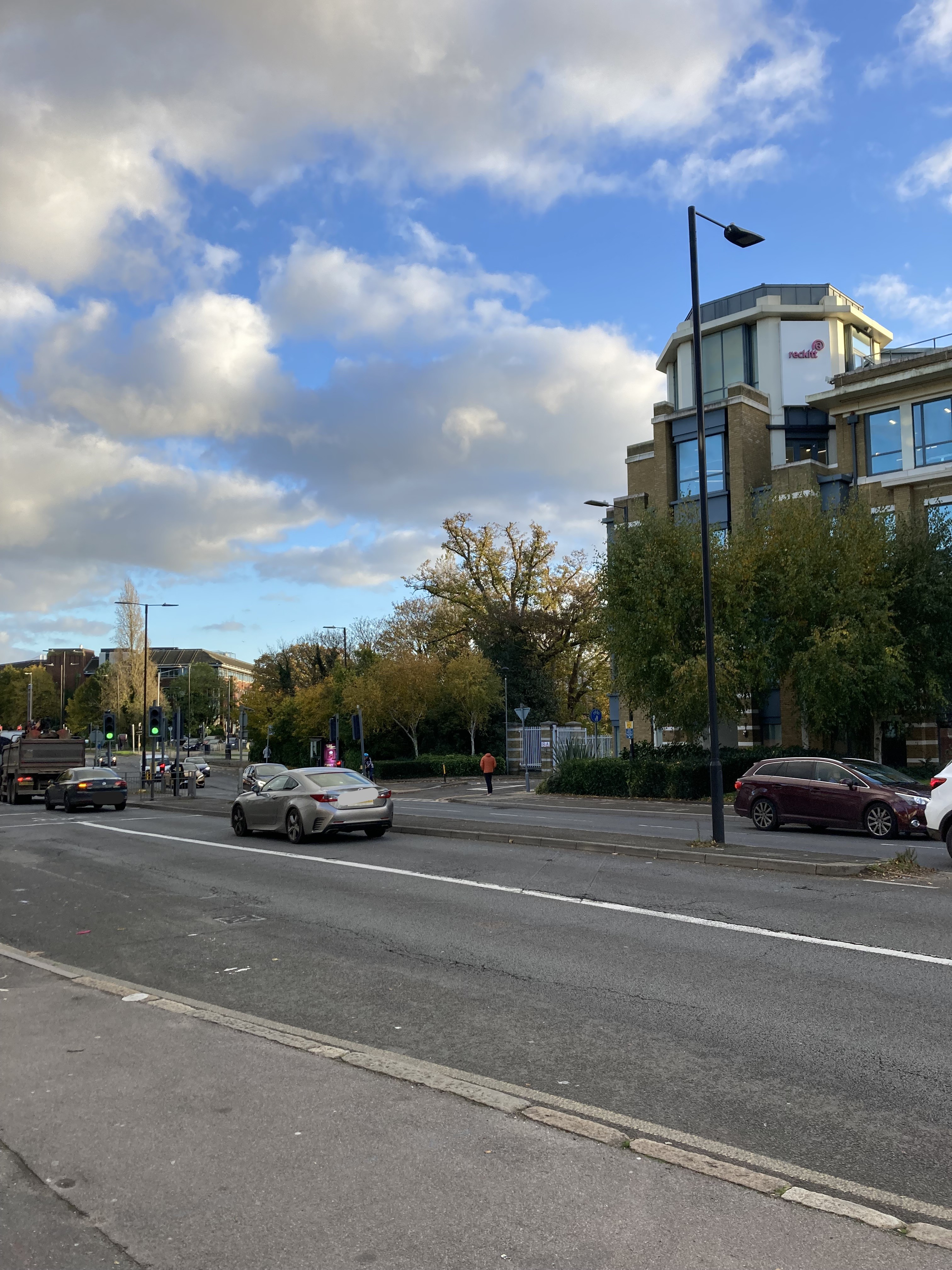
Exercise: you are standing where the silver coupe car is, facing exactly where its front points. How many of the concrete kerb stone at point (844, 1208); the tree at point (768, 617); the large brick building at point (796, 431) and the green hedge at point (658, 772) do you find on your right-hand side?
3

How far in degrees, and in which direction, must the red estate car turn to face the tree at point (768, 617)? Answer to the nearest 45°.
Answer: approximately 135° to its left

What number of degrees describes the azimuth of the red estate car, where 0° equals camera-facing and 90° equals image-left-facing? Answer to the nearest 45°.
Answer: approximately 315°

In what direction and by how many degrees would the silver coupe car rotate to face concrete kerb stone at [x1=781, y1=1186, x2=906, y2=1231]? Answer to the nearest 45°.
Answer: approximately 135° to its left

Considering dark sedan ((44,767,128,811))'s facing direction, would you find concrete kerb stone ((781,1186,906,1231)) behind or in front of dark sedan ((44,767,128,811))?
behind

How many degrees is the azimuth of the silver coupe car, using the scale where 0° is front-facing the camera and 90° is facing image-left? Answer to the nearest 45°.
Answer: approximately 135°

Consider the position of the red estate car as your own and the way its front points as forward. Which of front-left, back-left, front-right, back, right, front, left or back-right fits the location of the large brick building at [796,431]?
back-left
